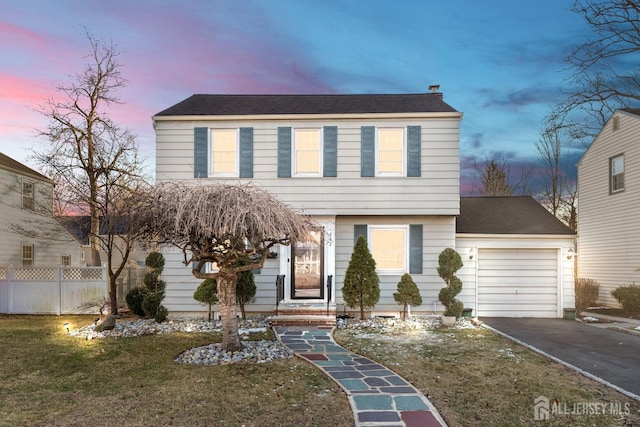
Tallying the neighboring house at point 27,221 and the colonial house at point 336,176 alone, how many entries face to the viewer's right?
0

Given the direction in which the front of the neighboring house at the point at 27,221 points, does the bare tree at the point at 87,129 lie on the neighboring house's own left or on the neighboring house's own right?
on the neighboring house's own left

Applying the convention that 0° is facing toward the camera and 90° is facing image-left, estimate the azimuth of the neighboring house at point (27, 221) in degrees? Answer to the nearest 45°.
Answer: approximately 45°

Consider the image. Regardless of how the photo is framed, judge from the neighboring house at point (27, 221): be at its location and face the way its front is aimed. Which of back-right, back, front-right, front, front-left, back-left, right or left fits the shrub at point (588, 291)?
left

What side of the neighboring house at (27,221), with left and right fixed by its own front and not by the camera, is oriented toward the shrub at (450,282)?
left

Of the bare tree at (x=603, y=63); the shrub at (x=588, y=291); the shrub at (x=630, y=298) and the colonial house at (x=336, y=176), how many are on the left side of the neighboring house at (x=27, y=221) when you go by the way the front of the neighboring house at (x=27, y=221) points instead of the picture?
4

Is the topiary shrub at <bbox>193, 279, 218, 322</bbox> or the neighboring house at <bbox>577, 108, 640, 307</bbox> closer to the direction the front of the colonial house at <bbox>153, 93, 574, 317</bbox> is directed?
the topiary shrub

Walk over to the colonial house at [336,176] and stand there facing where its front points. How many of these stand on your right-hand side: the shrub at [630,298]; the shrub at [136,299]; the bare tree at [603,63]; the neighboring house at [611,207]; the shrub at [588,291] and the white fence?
2

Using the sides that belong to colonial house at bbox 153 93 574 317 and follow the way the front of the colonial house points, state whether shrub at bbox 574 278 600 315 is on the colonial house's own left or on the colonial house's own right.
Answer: on the colonial house's own left

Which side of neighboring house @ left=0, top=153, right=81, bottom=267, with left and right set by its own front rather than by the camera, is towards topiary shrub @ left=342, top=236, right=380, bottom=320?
left

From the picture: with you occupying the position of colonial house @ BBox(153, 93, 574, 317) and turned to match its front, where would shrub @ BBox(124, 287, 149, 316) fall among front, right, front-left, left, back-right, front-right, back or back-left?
right

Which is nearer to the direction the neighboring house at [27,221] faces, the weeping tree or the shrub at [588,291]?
the weeping tree
